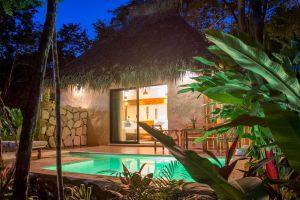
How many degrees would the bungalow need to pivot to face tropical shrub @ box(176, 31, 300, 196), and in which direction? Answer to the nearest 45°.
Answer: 0° — it already faces it

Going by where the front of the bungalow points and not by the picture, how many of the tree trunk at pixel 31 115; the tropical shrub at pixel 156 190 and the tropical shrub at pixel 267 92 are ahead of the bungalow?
3

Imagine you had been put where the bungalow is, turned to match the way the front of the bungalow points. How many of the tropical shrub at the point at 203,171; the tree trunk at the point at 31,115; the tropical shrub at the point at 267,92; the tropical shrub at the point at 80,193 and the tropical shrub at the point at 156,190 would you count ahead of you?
5

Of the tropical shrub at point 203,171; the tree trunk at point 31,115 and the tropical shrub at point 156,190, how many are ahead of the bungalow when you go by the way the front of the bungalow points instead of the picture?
3

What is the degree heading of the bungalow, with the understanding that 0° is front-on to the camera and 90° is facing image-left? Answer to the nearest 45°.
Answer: approximately 0°

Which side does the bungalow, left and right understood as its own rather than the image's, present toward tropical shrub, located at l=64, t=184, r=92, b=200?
front

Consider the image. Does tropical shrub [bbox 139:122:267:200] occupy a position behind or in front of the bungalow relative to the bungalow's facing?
in front

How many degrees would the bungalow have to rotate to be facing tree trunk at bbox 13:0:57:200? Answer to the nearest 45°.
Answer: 0° — it already faces it

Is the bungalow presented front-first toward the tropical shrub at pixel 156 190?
yes
